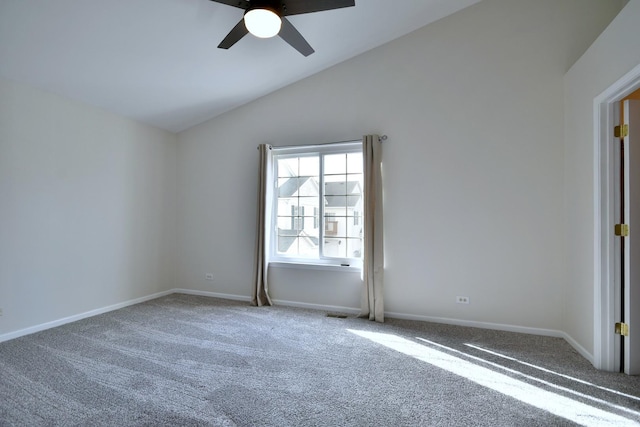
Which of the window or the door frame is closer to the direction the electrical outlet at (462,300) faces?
the door frame

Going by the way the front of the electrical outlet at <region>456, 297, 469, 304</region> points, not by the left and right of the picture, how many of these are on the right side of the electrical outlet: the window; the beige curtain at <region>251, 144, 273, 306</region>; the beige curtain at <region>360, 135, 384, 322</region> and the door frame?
3

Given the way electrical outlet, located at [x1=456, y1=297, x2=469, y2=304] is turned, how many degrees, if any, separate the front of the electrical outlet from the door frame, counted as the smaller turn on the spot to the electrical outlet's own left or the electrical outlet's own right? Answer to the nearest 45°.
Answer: approximately 45° to the electrical outlet's own left

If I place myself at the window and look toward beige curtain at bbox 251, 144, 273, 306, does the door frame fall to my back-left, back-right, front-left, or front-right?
back-left

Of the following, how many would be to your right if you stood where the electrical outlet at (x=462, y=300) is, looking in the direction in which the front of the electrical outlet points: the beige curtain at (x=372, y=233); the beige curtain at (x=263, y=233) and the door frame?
2

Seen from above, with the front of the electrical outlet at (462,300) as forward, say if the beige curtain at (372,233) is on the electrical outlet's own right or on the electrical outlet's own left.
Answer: on the electrical outlet's own right

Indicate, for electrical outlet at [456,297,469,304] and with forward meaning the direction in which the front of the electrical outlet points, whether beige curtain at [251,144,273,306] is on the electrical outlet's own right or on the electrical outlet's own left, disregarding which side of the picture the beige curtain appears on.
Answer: on the electrical outlet's own right

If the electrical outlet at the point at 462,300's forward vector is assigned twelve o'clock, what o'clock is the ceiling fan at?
The ceiling fan is roughly at 1 o'clock from the electrical outlet.

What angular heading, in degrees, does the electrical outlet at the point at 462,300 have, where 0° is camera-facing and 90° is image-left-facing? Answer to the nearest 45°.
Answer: approximately 0°

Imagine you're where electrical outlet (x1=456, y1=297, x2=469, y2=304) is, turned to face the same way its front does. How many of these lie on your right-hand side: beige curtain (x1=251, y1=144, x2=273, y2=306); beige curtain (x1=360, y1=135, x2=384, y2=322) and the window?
3
